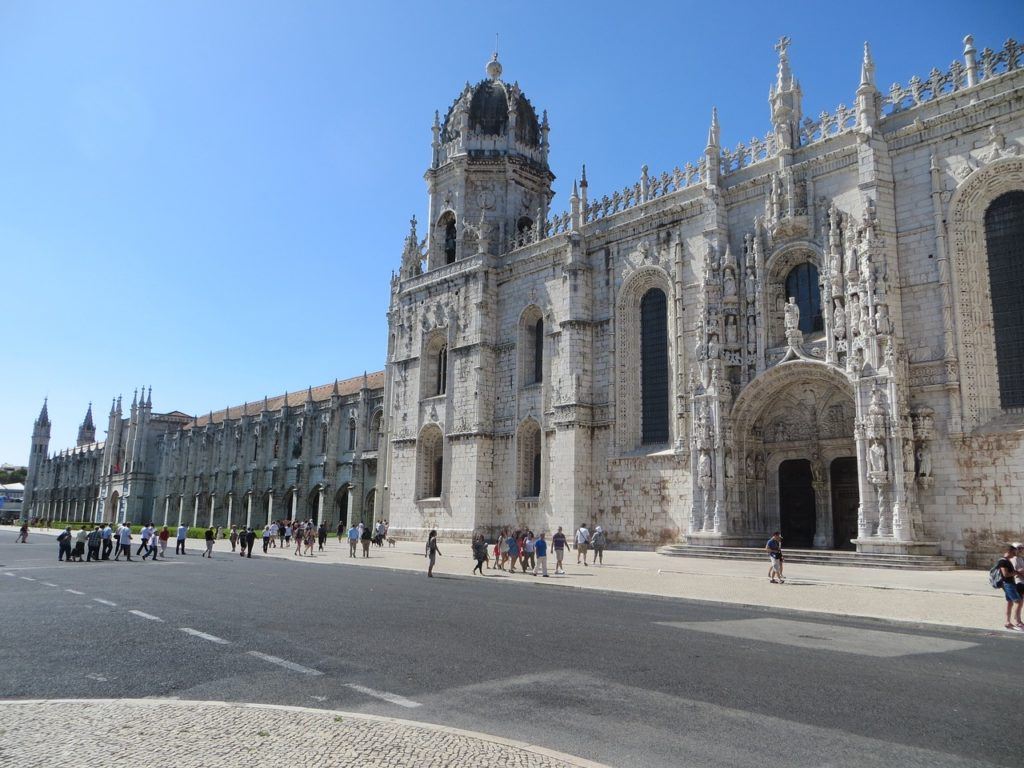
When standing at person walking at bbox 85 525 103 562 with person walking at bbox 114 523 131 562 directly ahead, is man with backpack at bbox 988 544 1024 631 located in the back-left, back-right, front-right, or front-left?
front-right

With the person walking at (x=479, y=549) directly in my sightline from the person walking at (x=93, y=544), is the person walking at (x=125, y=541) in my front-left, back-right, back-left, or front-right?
front-left

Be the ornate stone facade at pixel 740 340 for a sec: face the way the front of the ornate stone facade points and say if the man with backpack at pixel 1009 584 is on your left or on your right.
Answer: on your left

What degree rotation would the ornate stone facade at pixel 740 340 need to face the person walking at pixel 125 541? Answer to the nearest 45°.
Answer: approximately 45° to its right

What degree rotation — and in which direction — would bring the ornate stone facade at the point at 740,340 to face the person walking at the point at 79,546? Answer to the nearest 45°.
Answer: approximately 45° to its right

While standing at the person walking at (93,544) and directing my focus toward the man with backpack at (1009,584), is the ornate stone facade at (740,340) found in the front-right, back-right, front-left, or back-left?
front-left

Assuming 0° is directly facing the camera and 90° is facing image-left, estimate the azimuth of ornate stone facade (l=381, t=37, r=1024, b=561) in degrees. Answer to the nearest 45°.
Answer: approximately 45°

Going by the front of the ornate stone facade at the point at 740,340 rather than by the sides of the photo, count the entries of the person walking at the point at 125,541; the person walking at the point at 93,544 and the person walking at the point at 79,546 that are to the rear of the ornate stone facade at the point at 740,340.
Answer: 0

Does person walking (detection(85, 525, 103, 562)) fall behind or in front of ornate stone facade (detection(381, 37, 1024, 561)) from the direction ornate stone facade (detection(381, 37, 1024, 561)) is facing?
in front
